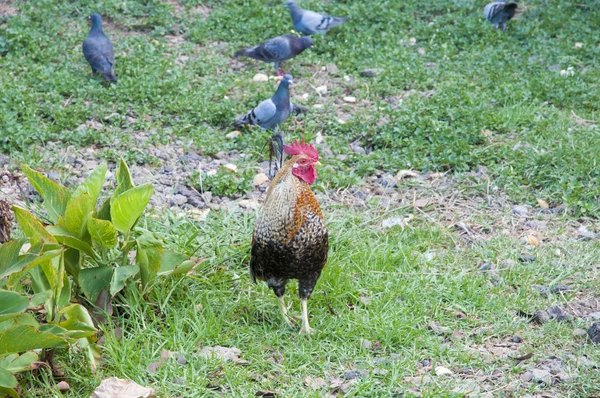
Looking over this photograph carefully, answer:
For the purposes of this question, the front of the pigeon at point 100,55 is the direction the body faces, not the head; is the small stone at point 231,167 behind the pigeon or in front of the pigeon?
behind

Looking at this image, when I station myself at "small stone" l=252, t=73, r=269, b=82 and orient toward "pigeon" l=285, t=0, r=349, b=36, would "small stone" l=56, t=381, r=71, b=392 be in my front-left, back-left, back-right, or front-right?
back-right

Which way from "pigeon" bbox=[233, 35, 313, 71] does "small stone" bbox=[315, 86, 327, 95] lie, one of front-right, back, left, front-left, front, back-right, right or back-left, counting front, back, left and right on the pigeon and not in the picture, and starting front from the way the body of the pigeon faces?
front-right

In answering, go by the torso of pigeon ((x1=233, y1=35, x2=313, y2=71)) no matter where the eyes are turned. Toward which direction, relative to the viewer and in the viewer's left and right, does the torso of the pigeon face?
facing to the right of the viewer

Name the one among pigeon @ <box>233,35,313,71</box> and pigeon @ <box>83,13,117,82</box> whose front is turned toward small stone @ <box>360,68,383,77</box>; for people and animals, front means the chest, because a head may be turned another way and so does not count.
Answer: pigeon @ <box>233,35,313,71</box>

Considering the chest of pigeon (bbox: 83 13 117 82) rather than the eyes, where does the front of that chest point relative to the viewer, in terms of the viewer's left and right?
facing away from the viewer and to the left of the viewer

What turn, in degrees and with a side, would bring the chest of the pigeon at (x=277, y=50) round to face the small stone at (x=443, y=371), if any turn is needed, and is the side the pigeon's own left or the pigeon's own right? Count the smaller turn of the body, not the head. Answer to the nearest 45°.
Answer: approximately 90° to the pigeon's own right

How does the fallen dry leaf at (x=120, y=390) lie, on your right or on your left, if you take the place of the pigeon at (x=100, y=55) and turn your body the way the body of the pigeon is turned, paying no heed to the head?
on your left

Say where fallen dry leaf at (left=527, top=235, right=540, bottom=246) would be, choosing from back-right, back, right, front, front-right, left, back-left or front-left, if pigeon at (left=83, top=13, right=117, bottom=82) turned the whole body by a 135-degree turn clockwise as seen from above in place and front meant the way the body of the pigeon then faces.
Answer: front-right
